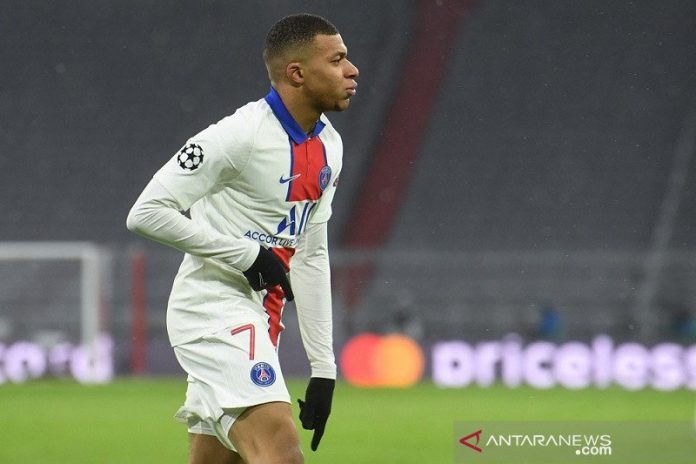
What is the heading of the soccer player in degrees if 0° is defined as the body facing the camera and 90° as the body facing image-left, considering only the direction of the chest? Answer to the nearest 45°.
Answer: approximately 315°

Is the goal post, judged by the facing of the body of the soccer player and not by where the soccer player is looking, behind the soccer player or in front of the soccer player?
behind

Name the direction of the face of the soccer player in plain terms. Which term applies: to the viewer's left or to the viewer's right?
to the viewer's right
